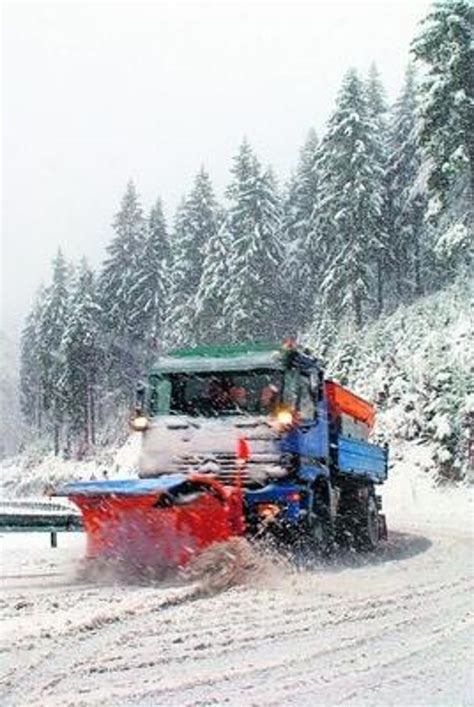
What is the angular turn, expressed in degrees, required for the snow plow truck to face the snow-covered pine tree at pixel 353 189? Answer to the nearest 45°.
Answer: approximately 135° to its right

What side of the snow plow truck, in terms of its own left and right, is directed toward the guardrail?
right

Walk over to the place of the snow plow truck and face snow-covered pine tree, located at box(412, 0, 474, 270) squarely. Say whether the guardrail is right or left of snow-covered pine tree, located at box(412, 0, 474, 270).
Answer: left

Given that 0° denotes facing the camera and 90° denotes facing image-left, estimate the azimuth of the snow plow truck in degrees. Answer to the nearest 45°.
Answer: approximately 45°
